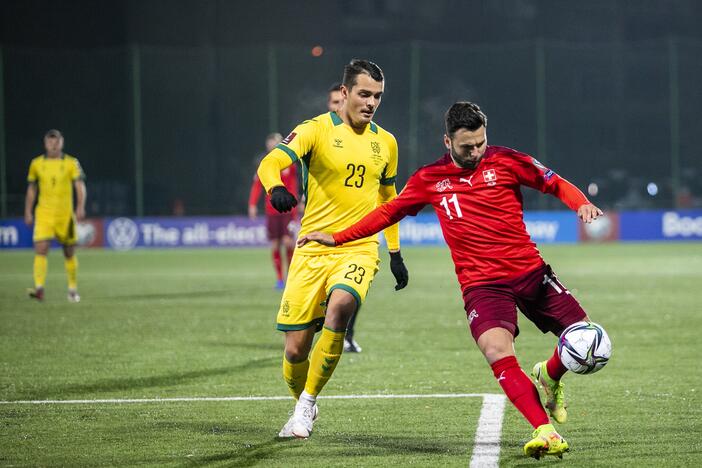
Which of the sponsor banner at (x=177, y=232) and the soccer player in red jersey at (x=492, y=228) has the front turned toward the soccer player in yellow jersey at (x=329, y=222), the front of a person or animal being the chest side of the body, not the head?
the sponsor banner

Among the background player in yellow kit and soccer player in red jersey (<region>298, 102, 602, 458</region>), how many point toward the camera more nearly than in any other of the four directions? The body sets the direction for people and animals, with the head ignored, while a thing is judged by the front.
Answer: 2

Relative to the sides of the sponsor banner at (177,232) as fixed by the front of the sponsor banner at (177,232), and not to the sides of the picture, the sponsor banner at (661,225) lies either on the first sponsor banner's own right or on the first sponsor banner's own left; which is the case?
on the first sponsor banner's own left

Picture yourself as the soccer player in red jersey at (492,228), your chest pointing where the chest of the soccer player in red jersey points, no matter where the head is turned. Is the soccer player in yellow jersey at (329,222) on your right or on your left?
on your right

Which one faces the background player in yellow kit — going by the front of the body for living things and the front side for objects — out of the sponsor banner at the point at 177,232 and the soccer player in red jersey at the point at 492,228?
the sponsor banner

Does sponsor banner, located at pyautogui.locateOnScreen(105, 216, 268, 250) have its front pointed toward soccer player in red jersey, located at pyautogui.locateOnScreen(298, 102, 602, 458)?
yes

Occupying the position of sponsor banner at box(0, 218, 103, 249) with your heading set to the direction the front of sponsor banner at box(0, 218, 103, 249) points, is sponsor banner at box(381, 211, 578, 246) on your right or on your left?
on your left
